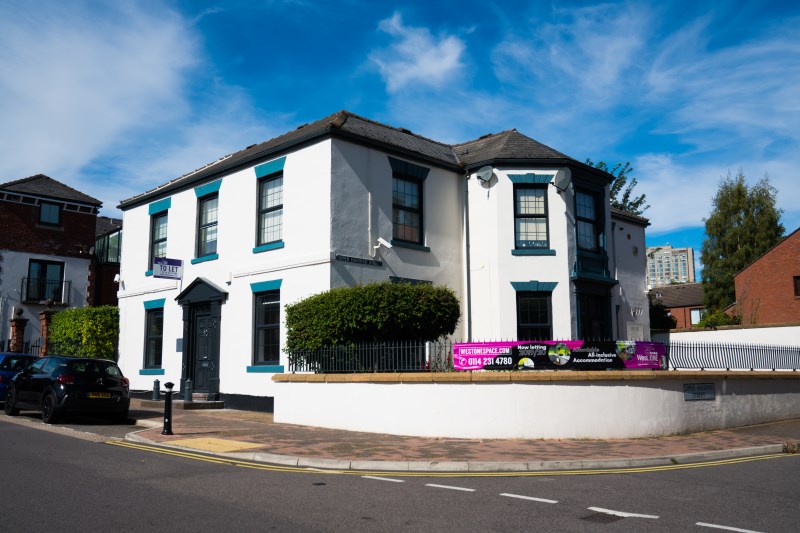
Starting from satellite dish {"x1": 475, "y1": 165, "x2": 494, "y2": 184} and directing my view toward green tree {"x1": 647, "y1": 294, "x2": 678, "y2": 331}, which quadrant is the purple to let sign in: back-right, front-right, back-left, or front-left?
back-left

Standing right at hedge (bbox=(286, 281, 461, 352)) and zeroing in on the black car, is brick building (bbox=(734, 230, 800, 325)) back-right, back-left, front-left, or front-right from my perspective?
back-right

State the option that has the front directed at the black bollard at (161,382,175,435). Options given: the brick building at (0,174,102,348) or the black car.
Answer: the brick building

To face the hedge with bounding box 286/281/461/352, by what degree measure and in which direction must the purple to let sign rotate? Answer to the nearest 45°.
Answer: approximately 45° to its left

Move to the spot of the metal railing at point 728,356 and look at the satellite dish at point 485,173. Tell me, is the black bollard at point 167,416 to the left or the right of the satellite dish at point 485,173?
left

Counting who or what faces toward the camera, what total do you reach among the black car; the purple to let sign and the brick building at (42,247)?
2

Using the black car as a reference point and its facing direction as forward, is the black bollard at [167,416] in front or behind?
behind

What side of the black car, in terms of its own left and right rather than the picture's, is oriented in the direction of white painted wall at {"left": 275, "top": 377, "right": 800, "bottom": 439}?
back

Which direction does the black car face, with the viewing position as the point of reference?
facing away from the viewer and to the left of the viewer

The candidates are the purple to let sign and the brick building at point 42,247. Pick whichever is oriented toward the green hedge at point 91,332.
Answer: the brick building

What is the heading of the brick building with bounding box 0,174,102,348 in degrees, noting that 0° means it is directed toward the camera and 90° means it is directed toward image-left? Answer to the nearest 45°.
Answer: approximately 0°

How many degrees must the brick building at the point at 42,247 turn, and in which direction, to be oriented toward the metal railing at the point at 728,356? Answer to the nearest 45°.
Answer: approximately 45° to its left

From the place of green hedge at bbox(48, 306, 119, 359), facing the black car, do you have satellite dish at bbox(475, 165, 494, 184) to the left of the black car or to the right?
left

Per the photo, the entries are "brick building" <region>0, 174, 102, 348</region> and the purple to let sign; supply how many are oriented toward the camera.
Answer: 2
